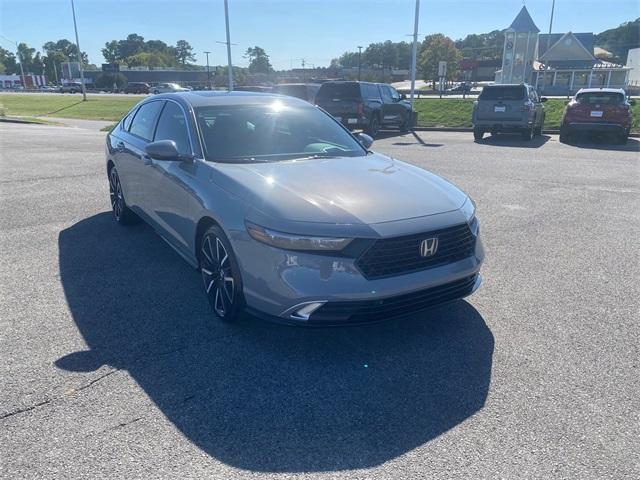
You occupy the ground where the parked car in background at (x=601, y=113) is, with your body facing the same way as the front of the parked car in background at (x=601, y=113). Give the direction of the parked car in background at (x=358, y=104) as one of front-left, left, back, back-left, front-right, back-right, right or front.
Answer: left

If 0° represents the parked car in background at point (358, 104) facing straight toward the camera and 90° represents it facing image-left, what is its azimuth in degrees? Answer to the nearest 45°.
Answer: approximately 225°

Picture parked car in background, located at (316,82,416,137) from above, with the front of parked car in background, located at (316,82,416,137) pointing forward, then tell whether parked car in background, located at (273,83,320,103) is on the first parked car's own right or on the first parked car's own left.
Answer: on the first parked car's own left

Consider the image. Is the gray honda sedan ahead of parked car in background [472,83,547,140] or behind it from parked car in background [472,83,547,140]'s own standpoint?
behind

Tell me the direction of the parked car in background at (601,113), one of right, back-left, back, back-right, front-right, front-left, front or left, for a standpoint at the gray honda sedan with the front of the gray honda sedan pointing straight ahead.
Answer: left

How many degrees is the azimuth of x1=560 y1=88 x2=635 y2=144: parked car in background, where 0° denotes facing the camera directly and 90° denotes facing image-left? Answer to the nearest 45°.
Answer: approximately 180°

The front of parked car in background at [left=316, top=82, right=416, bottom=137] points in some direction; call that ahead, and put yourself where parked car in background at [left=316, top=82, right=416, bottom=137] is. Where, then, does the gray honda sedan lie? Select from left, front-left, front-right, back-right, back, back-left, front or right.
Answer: back-right

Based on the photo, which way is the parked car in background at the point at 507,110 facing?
away from the camera

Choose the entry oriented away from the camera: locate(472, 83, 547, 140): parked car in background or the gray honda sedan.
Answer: the parked car in background

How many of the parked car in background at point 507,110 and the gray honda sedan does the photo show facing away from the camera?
1

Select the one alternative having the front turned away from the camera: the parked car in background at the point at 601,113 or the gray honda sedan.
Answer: the parked car in background

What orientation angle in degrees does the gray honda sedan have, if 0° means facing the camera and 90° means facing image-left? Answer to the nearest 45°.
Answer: approximately 315°

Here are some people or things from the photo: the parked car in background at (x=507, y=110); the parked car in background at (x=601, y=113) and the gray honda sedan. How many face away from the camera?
2

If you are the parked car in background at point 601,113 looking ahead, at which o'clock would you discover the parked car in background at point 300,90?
the parked car in background at point 300,90 is roughly at 9 o'clock from the parked car in background at point 601,113.

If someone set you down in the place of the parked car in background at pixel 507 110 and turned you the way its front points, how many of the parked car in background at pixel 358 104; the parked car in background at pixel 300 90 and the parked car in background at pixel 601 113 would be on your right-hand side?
1
